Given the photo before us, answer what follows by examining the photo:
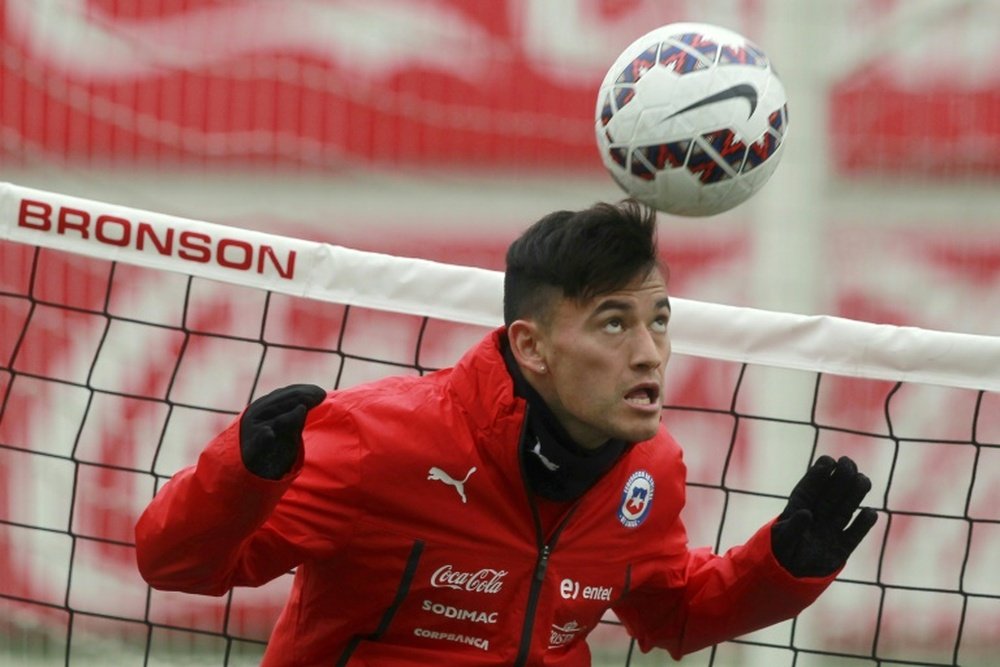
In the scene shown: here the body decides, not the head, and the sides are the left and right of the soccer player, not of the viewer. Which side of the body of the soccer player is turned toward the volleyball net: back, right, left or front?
back

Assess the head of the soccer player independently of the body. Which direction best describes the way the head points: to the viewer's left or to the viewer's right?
to the viewer's right

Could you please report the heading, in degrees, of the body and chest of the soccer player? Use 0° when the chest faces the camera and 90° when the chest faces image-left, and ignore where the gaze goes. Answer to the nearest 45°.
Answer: approximately 315°
